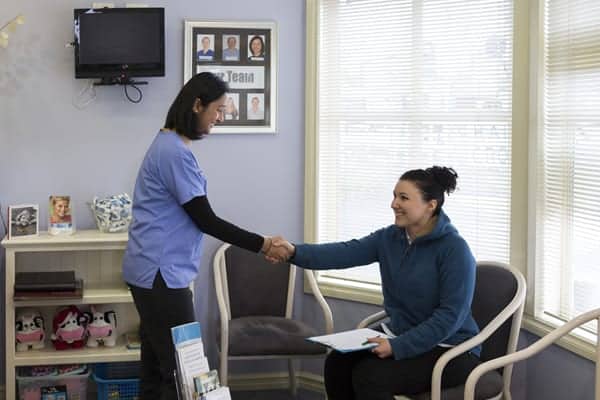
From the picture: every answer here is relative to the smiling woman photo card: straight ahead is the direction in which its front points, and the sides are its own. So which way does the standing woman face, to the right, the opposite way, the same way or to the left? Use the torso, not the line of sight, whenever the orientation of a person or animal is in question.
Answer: to the left

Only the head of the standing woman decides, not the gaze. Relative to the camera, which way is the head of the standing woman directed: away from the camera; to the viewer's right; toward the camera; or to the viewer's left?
to the viewer's right

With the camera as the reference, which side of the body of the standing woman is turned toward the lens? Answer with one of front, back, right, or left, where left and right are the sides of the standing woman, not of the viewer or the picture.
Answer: right

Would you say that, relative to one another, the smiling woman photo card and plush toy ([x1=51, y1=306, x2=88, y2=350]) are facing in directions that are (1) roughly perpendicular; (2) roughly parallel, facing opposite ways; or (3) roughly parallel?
roughly parallel

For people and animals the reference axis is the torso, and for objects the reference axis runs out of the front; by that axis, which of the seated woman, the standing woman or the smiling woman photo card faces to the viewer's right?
the standing woman

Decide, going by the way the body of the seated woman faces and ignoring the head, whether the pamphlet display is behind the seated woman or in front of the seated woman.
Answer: in front

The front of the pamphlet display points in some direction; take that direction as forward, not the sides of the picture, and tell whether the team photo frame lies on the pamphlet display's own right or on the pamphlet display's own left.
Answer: on the pamphlet display's own left

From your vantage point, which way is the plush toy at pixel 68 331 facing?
toward the camera

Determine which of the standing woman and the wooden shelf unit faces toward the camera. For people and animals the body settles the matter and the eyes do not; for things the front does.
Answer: the wooden shelf unit

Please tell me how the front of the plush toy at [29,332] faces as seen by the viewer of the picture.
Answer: facing the viewer

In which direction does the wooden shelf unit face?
toward the camera

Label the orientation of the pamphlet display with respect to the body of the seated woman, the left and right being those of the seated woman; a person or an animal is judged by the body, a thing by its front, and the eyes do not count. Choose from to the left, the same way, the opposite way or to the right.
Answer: to the left

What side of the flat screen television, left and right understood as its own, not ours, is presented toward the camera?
front

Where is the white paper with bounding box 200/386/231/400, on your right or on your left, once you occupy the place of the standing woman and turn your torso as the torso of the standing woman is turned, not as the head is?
on your right
